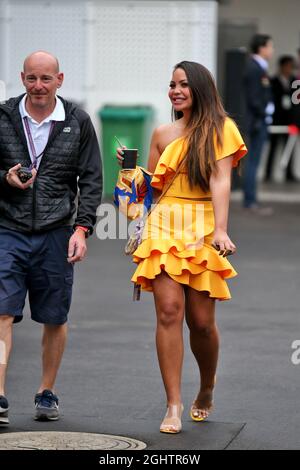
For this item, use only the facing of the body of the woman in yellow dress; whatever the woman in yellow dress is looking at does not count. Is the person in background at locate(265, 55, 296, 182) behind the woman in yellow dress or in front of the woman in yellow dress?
behind

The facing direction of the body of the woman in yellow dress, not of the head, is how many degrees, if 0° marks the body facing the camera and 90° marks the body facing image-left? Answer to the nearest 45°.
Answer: approximately 45°
